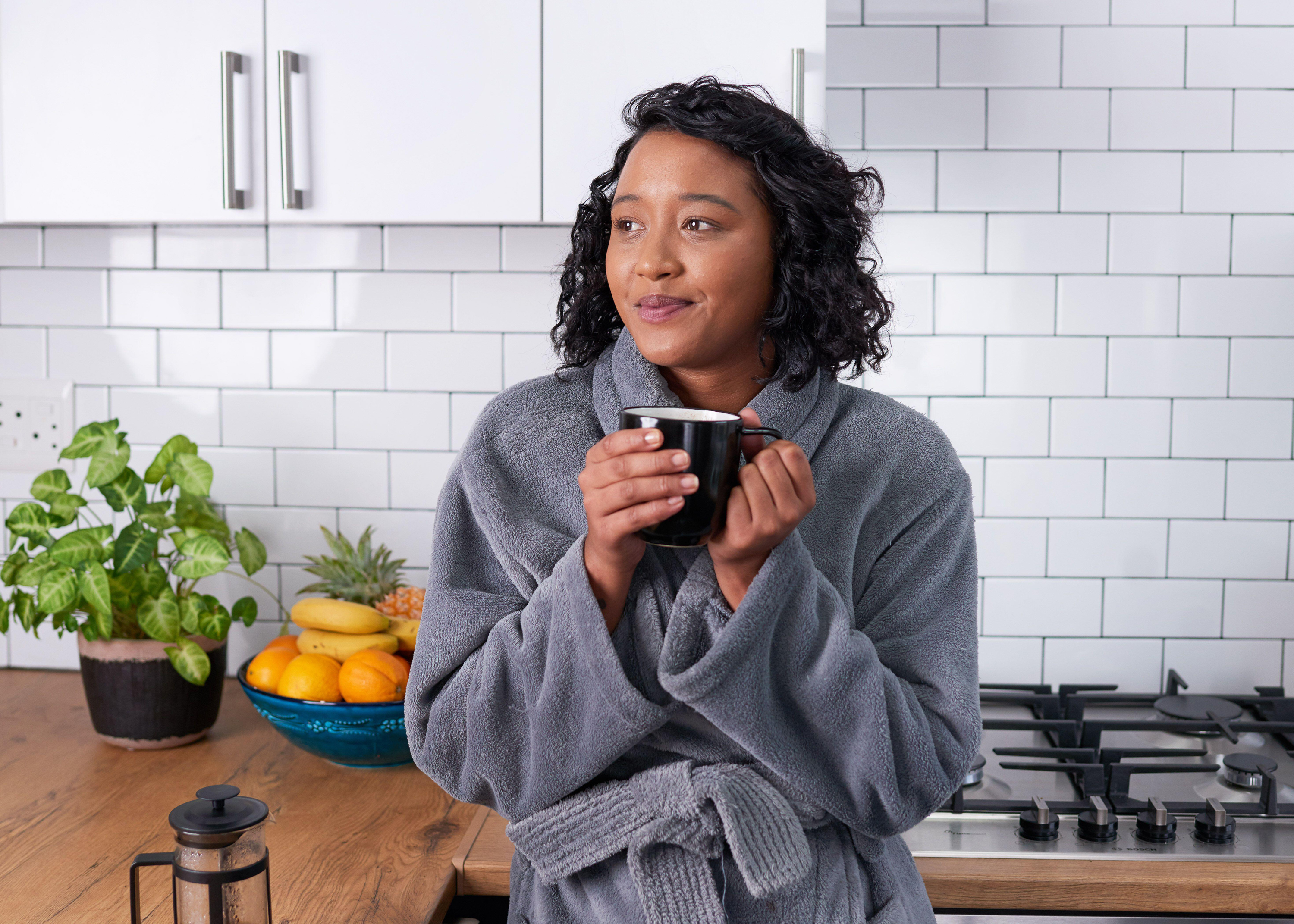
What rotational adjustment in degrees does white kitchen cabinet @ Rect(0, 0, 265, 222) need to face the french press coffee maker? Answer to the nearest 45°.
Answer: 0° — it already faces it

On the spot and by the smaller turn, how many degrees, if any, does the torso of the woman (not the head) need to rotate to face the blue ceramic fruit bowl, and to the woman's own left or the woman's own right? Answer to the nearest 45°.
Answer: approximately 135° to the woman's own right

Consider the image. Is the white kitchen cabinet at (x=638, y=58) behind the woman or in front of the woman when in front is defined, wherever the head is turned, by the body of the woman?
behind

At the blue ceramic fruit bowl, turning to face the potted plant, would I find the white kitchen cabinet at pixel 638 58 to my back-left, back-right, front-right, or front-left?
back-right
